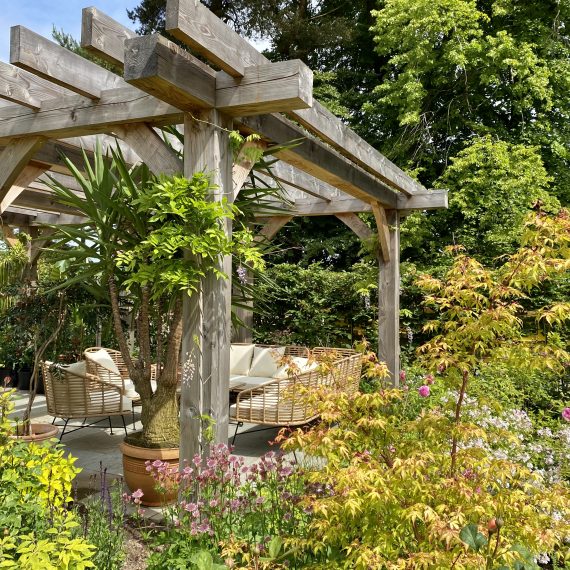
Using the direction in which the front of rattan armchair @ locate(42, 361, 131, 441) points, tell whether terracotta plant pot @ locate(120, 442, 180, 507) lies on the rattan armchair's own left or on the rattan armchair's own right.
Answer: on the rattan armchair's own right
